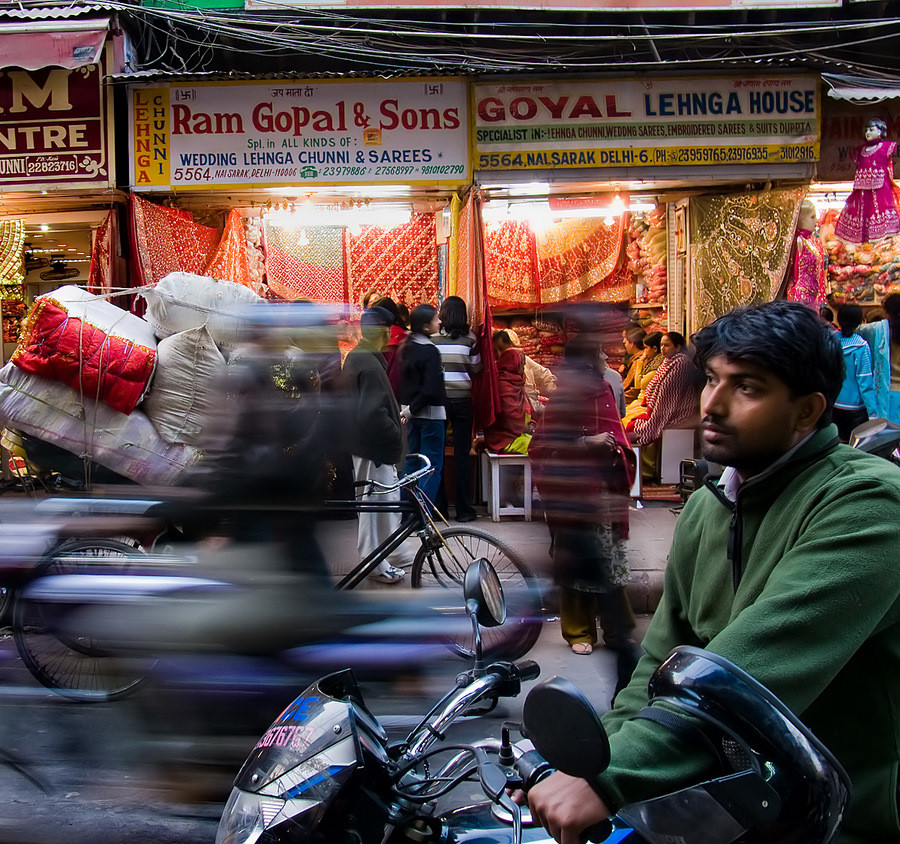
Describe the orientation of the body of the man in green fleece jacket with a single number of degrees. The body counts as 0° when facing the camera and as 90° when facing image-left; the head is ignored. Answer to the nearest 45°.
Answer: approximately 45°

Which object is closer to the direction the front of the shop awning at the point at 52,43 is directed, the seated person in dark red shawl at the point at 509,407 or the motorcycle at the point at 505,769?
the motorcycle

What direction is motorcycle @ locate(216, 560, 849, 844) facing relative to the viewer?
to the viewer's left

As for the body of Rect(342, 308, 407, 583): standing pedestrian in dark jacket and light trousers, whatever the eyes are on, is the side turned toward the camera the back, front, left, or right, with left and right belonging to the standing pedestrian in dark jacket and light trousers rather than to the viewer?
right

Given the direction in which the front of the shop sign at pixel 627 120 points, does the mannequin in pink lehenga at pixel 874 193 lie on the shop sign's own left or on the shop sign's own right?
on the shop sign's own left

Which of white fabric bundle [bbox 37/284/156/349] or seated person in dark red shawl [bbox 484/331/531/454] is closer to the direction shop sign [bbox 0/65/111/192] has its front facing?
the white fabric bundle
